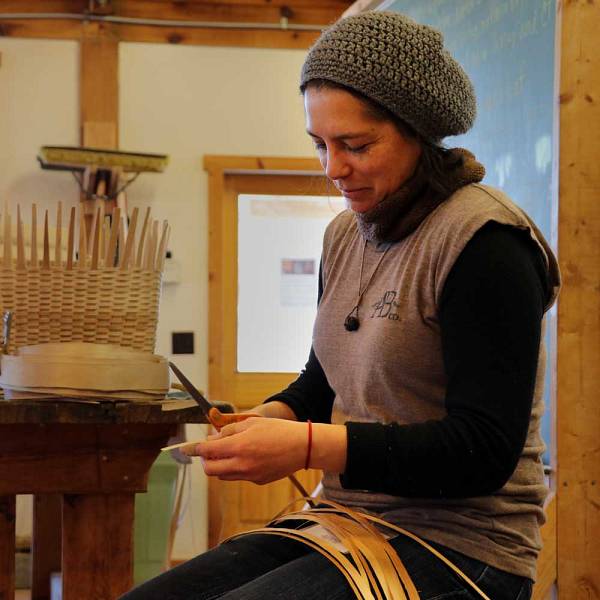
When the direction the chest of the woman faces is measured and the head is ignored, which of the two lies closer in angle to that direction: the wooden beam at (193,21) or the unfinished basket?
the unfinished basket

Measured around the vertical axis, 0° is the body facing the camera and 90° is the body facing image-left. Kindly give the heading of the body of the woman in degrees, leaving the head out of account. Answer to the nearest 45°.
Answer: approximately 45°

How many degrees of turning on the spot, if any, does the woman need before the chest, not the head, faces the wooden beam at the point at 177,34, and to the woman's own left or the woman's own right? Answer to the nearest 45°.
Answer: approximately 135° to the woman's own right

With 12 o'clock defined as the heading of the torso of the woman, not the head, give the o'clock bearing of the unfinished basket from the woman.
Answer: The unfinished basket is roughly at 3 o'clock from the woman.

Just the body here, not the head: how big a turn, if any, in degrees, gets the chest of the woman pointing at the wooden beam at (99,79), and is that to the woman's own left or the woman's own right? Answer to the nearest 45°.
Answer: approximately 135° to the woman's own right

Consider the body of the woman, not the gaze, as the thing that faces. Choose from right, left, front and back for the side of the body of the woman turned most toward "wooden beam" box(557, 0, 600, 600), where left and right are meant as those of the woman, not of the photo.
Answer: back

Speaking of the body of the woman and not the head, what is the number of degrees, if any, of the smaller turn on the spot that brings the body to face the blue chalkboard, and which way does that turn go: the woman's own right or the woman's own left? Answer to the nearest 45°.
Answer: approximately 135° to the woman's own right

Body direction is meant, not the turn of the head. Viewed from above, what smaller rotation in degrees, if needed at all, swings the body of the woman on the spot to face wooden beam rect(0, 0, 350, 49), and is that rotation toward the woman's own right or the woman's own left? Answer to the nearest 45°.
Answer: approximately 135° to the woman's own right
